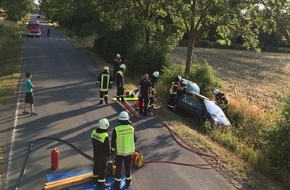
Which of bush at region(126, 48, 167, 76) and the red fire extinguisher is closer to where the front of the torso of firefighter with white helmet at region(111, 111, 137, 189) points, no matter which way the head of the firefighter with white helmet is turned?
the bush

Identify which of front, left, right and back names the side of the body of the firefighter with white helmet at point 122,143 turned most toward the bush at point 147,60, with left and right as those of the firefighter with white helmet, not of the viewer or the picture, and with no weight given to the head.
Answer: front

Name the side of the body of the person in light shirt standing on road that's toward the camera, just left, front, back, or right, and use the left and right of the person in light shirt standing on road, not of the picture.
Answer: right

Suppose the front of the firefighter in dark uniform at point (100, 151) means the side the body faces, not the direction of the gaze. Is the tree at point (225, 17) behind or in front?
in front

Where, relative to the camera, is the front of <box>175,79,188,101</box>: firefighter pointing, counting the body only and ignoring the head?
to the viewer's right

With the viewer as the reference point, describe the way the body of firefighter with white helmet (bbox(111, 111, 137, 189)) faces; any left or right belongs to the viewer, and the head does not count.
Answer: facing away from the viewer

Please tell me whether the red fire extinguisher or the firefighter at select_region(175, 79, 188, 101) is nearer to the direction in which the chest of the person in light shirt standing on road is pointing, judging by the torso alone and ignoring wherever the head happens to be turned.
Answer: the firefighter

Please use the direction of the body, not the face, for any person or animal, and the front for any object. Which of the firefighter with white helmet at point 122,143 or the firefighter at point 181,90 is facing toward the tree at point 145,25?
the firefighter with white helmet

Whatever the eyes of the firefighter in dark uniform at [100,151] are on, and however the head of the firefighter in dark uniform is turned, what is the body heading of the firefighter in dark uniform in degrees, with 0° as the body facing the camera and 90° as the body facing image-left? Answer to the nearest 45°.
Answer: approximately 225°

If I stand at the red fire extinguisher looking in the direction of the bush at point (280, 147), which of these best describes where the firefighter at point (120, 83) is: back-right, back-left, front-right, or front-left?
front-left

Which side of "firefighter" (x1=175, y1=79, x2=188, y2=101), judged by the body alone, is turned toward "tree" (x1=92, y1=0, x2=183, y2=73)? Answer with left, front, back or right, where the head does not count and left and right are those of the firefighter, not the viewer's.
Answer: left

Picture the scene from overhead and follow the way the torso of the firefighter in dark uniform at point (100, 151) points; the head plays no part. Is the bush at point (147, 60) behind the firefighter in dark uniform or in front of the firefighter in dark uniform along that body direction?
in front

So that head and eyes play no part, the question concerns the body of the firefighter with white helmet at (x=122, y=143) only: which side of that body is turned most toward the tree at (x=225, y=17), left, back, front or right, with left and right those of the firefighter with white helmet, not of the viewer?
front

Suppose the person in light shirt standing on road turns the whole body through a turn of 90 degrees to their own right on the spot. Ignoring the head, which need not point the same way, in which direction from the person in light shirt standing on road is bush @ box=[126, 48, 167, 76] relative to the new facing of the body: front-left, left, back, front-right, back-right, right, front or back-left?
back-left

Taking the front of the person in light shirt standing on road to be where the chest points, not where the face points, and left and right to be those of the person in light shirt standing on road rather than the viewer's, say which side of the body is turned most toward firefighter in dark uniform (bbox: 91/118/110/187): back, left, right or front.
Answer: right

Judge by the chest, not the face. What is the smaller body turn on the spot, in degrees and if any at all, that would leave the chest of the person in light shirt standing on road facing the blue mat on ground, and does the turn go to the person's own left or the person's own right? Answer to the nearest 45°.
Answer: approximately 90° to the person's own right

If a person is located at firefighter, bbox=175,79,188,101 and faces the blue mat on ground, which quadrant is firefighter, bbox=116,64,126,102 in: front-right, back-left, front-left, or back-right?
front-right
